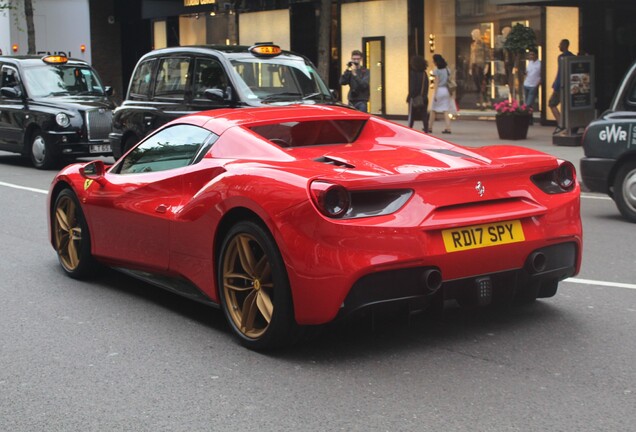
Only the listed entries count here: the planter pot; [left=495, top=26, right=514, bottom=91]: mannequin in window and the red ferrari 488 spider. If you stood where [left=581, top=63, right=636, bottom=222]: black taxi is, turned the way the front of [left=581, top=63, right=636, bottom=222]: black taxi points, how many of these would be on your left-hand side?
2

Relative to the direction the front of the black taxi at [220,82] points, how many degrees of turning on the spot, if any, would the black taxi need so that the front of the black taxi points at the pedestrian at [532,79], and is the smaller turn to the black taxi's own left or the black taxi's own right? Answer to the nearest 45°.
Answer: approximately 90° to the black taxi's own left

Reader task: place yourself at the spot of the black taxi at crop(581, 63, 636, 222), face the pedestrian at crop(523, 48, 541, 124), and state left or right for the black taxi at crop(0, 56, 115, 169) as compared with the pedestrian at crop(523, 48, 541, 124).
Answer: left

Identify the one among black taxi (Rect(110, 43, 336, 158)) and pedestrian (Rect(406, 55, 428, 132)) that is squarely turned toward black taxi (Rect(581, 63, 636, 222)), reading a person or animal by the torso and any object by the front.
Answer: black taxi (Rect(110, 43, 336, 158))

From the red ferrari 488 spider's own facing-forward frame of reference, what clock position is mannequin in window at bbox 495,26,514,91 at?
The mannequin in window is roughly at 2 o'clock from the red ferrari 488 spider.

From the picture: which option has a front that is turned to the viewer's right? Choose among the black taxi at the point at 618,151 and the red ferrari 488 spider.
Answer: the black taxi

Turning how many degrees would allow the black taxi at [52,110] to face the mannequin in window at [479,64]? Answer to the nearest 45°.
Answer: approximately 90° to its left

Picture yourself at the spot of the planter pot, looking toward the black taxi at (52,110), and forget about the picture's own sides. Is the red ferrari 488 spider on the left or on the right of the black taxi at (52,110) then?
left
